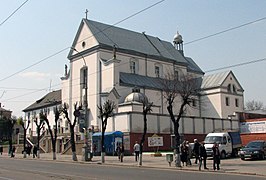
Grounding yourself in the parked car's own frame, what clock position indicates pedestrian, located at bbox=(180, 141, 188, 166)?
The pedestrian is roughly at 12 o'clock from the parked car.

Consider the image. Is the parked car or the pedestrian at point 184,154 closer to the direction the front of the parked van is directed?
the pedestrian

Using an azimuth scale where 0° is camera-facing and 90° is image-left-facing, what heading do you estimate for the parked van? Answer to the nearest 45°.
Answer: approximately 45°

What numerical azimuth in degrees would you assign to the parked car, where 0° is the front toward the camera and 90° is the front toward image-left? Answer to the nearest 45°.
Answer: approximately 45°

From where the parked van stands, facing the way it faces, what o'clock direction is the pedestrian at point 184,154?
The pedestrian is roughly at 11 o'clock from the parked van.
